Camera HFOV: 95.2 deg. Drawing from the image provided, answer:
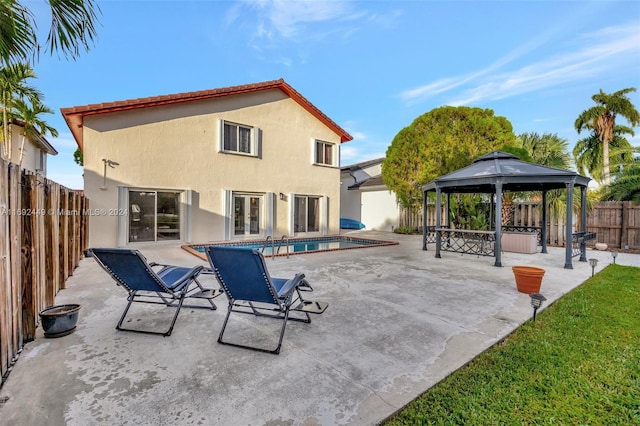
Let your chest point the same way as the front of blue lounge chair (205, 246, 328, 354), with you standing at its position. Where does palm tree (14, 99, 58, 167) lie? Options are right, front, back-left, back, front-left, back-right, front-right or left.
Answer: left

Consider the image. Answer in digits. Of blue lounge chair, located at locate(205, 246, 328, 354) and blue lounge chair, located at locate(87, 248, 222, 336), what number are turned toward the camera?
0

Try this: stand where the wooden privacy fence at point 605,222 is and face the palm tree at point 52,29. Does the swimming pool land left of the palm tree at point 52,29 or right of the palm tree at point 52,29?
right

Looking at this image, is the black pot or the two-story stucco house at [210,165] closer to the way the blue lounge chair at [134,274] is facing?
the two-story stucco house

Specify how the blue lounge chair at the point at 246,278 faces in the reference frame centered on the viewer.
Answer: facing away from the viewer and to the right of the viewer

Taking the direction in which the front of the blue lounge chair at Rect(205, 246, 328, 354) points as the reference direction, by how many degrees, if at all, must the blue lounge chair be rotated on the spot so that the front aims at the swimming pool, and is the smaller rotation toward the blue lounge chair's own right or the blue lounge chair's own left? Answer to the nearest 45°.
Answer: approximately 45° to the blue lounge chair's own left

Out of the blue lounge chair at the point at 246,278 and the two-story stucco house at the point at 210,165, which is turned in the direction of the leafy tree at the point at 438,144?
the blue lounge chair

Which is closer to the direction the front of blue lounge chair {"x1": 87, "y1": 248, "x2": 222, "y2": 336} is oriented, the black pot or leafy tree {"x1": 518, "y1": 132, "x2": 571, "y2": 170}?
the leafy tree
